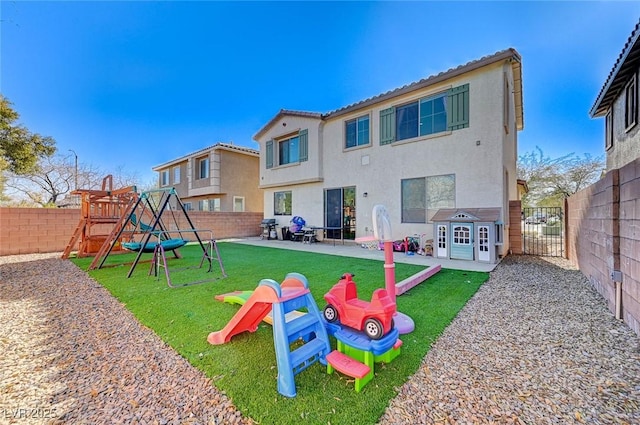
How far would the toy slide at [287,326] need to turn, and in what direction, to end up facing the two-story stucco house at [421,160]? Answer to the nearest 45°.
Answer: approximately 90° to its right

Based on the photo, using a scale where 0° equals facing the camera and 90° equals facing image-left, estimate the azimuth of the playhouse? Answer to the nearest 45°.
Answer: approximately 0°

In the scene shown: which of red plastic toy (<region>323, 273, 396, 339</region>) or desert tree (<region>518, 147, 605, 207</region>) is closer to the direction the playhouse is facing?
the red plastic toy

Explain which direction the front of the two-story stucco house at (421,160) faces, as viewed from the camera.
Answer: facing away from the viewer and to the right of the viewer

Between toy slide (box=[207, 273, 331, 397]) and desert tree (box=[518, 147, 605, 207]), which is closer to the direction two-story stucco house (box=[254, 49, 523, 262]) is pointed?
the desert tree

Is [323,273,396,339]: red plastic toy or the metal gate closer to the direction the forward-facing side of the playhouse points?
the red plastic toy

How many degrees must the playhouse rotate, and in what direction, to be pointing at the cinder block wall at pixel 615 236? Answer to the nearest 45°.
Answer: approximately 45° to its left

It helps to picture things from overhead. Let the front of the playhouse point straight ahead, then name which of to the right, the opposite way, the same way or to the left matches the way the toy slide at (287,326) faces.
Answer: to the right

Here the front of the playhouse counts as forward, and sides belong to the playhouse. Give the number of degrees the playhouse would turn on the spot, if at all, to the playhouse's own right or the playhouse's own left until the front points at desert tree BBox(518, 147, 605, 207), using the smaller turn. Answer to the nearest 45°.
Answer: approximately 180°

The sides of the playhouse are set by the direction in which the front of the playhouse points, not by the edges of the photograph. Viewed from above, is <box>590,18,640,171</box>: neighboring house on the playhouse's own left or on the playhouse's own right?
on the playhouse's own left

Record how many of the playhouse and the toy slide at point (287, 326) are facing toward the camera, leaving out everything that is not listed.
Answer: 1

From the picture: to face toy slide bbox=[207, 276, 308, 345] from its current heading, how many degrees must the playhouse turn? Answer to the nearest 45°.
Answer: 0° — it already faces it
